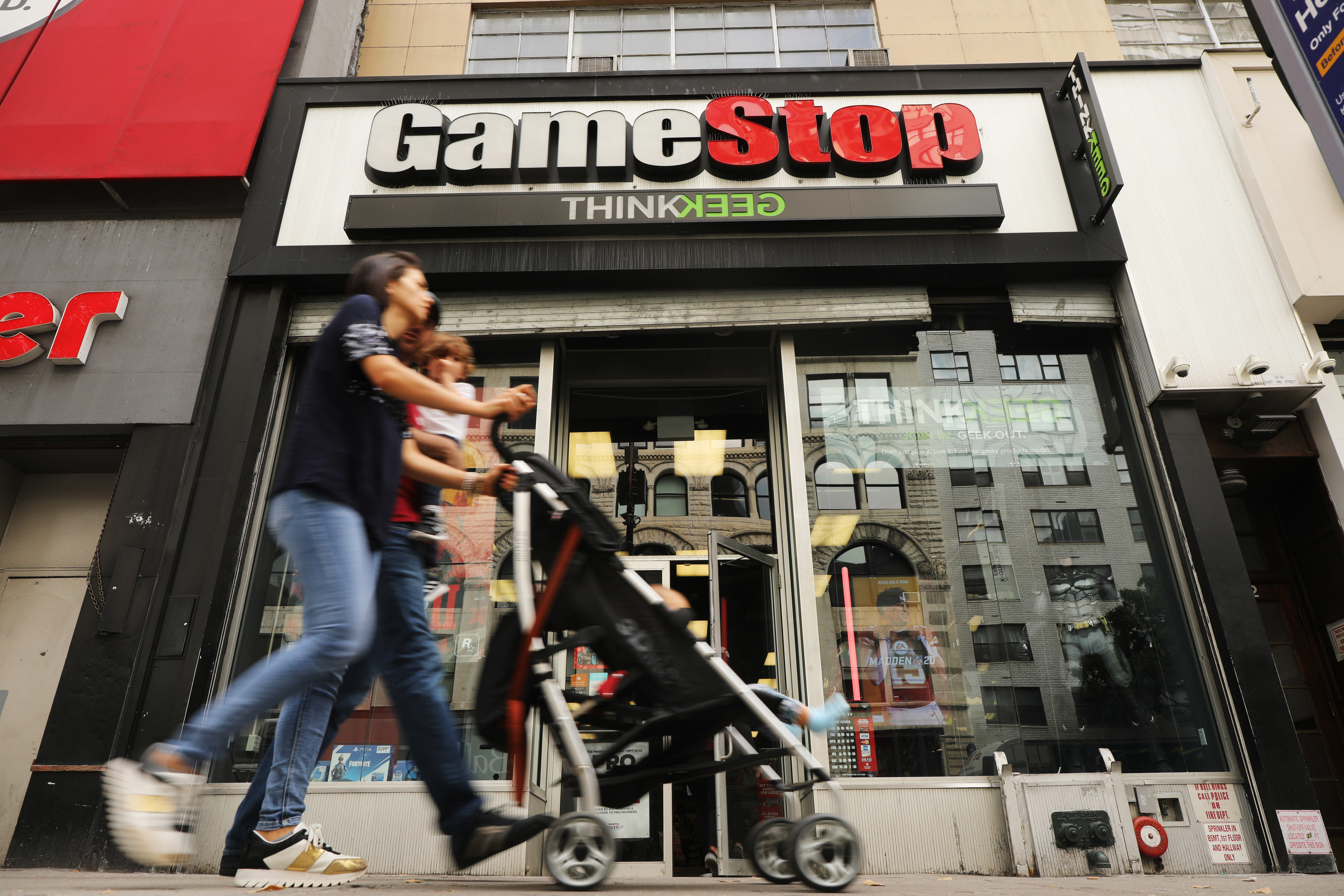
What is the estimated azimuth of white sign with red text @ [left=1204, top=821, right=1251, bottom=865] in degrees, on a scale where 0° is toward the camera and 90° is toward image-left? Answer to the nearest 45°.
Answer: approximately 0°

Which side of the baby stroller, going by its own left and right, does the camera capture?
right

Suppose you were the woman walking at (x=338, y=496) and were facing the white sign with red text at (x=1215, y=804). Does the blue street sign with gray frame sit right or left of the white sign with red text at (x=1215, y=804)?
right

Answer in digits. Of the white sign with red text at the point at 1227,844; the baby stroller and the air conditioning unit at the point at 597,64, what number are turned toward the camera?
2

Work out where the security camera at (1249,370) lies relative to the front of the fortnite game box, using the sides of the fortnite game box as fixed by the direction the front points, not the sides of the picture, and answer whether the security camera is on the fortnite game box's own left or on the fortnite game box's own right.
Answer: on the fortnite game box's own left

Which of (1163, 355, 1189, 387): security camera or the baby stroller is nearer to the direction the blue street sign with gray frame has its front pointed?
the baby stroller

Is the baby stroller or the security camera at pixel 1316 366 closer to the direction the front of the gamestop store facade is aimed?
the baby stroller

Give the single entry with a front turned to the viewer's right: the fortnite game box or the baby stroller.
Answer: the baby stroller

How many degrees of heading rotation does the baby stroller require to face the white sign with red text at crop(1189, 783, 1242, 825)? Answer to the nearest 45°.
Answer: approximately 45° to its left

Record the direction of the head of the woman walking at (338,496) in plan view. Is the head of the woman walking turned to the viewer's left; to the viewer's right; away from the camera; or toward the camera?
to the viewer's right

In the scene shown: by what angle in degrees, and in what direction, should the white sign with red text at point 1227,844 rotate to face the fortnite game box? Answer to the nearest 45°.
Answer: approximately 45° to its right
